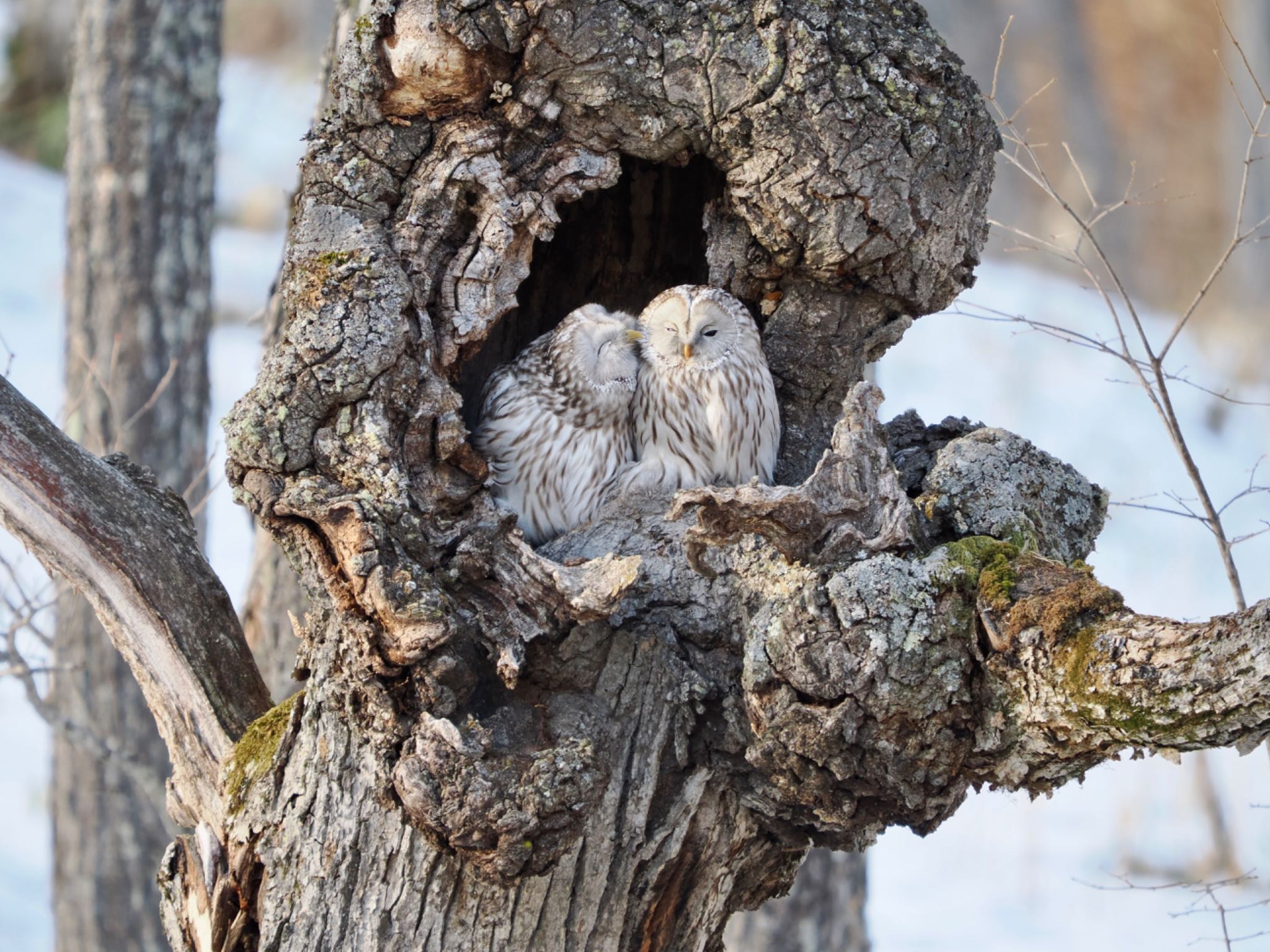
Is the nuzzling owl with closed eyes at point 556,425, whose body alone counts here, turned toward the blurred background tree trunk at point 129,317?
no

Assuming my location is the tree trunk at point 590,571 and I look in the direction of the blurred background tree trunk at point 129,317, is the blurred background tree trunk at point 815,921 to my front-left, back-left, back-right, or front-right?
front-right

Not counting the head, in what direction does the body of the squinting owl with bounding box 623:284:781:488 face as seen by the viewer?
toward the camera

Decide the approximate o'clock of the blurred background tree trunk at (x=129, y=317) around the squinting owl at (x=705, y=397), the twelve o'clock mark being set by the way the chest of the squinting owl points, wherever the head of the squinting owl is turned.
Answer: The blurred background tree trunk is roughly at 4 o'clock from the squinting owl.

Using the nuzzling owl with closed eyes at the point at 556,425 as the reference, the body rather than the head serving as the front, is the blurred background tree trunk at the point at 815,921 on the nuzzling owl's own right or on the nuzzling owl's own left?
on the nuzzling owl's own left

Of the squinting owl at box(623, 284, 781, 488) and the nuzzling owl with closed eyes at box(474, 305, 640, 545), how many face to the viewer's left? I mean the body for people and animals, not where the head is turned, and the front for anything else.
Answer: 0

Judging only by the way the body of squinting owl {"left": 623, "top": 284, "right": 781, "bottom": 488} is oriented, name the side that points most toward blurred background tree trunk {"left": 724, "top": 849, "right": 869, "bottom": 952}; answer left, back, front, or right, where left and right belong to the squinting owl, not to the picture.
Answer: back
